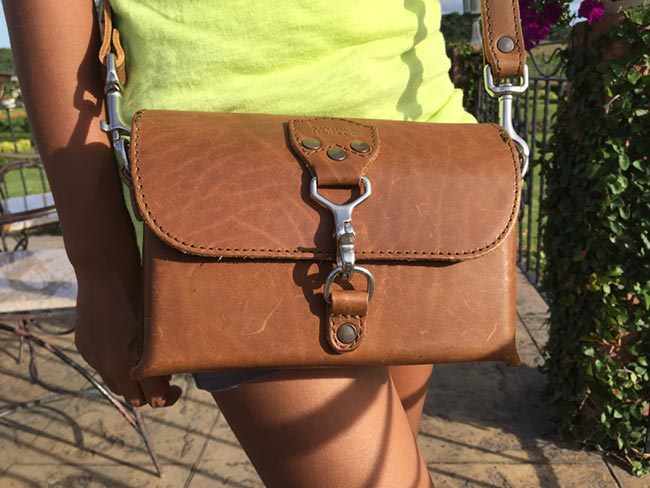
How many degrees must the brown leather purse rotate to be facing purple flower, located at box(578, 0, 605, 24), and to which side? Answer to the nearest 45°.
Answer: approximately 135° to its left

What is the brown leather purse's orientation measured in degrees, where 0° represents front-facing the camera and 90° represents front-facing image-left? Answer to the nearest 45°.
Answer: approximately 0°

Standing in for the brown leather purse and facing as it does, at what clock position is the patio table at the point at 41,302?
The patio table is roughly at 5 o'clock from the brown leather purse.

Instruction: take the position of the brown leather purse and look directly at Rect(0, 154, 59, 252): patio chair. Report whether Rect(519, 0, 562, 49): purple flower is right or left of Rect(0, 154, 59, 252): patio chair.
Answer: right

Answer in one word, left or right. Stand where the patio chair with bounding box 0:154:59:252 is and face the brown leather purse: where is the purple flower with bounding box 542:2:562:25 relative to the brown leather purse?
left

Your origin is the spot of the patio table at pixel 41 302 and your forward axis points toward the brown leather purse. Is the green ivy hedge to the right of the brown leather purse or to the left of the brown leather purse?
left

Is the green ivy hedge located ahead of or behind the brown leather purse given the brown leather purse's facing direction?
behind
